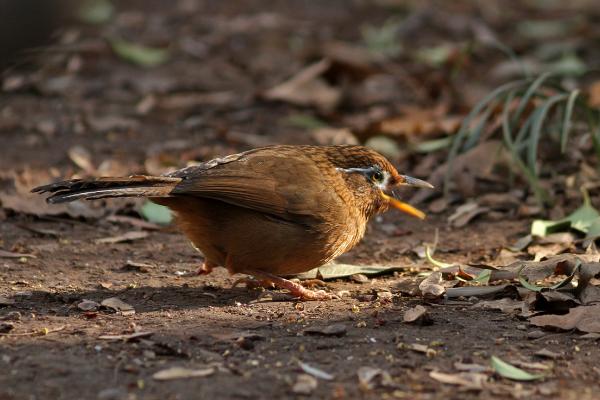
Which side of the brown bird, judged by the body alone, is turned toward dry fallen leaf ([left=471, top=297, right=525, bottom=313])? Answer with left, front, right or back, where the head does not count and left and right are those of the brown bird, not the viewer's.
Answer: front

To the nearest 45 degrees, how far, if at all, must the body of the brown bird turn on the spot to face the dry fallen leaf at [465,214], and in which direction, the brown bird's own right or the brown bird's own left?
approximately 45° to the brown bird's own left

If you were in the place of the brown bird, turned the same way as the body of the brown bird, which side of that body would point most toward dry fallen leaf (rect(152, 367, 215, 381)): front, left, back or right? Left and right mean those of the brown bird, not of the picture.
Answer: right

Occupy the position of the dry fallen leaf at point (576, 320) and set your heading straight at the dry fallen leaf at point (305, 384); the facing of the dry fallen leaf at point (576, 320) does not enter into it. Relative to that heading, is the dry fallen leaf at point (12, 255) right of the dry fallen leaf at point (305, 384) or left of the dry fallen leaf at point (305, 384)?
right

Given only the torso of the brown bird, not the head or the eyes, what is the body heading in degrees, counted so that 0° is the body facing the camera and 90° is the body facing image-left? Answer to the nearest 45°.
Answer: approximately 270°

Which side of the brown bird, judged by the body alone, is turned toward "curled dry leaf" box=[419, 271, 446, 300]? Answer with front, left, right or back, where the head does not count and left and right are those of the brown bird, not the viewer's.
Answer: front

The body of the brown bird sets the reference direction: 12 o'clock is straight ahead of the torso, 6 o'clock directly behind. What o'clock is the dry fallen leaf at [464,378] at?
The dry fallen leaf is roughly at 2 o'clock from the brown bird.

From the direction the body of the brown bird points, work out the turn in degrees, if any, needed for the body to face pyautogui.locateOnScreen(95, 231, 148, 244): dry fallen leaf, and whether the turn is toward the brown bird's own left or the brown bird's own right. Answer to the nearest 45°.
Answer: approximately 135° to the brown bird's own left

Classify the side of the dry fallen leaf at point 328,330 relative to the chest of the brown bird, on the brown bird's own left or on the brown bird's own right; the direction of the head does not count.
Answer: on the brown bird's own right

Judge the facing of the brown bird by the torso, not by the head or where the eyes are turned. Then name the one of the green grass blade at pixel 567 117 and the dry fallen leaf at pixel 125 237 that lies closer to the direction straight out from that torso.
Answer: the green grass blade

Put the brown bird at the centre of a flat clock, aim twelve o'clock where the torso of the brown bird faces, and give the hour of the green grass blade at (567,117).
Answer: The green grass blade is roughly at 11 o'clock from the brown bird.
